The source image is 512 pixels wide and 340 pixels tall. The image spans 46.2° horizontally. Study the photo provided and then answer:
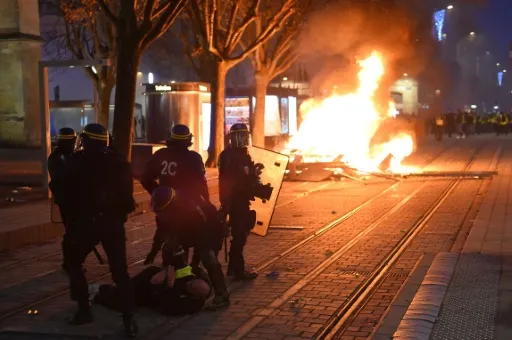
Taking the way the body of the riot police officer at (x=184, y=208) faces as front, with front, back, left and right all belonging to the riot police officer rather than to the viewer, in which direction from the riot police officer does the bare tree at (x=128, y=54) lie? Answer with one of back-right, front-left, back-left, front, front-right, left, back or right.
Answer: front

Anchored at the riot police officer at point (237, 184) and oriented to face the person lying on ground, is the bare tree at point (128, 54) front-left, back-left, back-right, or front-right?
back-right

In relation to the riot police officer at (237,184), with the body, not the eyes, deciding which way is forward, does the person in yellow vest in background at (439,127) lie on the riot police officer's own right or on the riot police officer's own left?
on the riot police officer's own left

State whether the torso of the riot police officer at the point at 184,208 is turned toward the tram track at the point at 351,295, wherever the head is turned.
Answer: no

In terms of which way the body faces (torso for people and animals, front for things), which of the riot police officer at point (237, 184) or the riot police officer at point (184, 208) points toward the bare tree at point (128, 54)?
the riot police officer at point (184, 208)

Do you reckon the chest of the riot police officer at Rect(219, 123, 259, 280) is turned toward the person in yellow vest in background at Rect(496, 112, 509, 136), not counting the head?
no

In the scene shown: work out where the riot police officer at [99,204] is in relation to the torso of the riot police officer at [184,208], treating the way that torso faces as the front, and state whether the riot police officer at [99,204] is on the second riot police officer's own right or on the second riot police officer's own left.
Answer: on the second riot police officer's own left

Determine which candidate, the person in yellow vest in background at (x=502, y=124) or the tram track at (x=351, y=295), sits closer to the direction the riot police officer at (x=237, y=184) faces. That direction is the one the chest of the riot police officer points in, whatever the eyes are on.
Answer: the tram track
